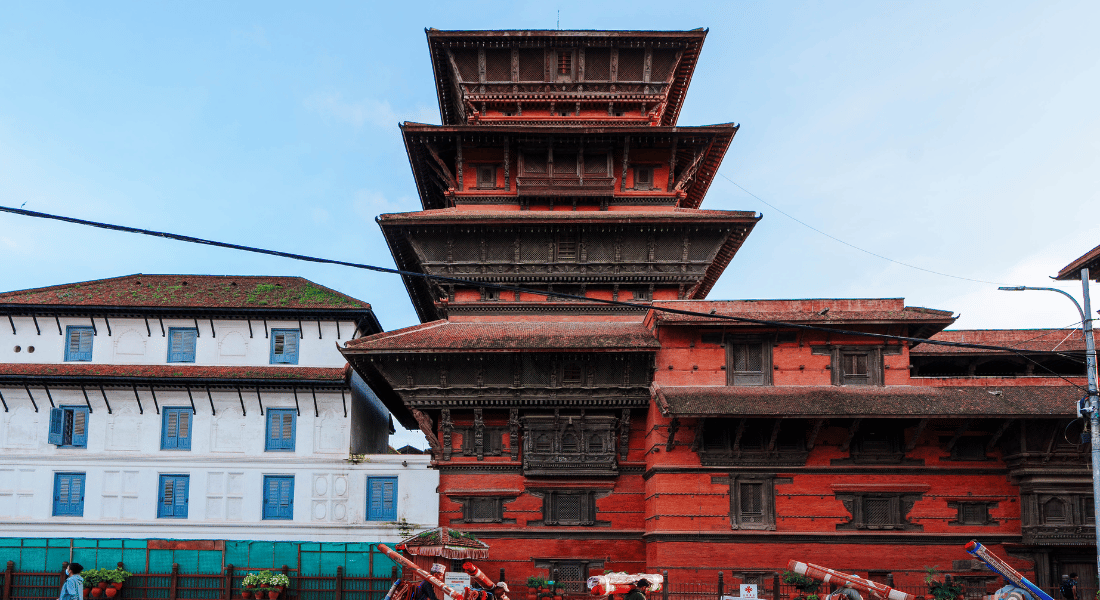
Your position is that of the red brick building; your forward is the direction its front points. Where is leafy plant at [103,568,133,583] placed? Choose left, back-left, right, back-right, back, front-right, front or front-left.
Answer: right

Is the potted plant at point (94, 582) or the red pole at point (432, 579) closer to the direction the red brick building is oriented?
the red pole

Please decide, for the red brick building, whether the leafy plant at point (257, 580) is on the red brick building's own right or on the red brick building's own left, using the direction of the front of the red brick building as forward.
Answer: on the red brick building's own right

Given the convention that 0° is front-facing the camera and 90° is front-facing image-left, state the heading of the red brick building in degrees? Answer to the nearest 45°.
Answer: approximately 0°

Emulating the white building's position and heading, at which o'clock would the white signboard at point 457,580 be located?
The white signboard is roughly at 11 o'clock from the white building.

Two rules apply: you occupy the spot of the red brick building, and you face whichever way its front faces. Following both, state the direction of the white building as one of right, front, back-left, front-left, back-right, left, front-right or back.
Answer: right

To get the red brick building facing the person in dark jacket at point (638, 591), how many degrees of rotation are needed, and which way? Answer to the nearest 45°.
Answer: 0° — it already faces them

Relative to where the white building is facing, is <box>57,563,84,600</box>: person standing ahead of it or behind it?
ahead

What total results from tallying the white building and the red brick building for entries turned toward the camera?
2

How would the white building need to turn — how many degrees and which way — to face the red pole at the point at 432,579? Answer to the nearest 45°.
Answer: approximately 45° to its left
